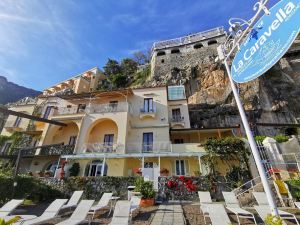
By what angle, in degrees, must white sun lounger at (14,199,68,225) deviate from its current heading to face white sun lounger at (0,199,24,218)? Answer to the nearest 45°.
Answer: approximately 90° to its right

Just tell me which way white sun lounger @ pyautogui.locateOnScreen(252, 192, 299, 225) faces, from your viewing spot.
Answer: facing the viewer and to the right of the viewer

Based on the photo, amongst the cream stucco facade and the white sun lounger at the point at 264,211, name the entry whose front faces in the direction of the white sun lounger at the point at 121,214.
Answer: the cream stucco facade

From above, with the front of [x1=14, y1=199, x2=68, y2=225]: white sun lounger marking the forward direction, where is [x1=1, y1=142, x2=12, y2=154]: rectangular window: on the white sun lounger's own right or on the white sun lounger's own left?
on the white sun lounger's own right

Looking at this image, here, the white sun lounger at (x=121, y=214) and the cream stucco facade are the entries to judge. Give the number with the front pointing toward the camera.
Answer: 2

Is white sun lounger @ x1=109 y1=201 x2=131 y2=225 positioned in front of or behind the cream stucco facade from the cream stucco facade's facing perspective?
in front

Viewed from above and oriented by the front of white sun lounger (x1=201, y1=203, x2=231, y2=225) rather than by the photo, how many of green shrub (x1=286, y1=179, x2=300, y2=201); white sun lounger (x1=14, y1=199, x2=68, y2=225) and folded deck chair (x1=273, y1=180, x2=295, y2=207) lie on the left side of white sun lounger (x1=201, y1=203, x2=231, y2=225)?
2

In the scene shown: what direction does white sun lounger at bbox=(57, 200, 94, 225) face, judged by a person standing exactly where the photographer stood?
facing the viewer and to the left of the viewer

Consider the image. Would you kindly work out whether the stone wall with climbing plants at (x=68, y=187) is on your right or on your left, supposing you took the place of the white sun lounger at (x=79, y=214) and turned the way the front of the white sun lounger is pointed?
on your right

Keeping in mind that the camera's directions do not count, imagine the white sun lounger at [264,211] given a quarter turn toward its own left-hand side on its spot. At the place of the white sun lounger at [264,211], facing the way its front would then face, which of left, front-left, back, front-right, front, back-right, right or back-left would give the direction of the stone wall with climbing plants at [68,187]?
back-left
